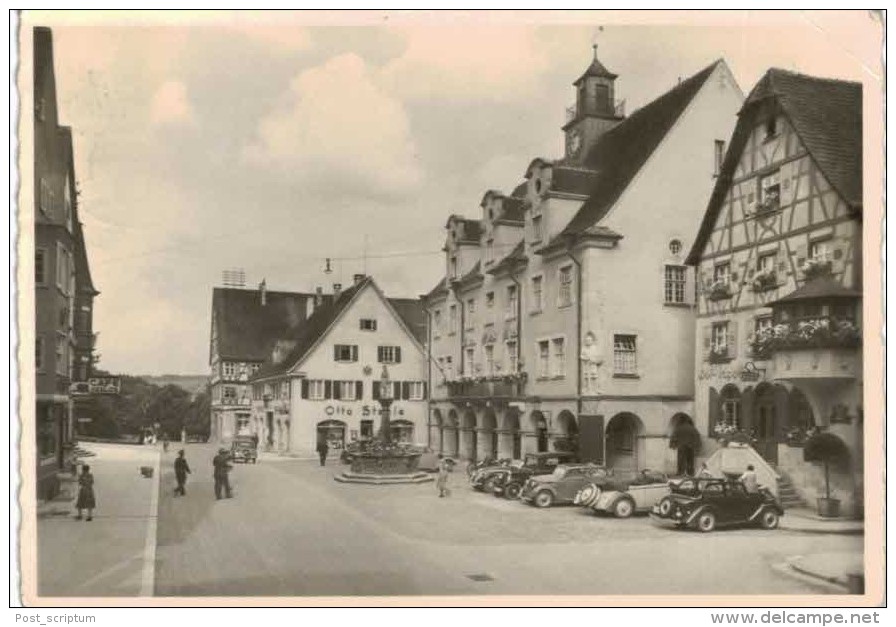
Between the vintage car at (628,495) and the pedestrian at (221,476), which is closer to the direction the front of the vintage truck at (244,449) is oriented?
the pedestrian

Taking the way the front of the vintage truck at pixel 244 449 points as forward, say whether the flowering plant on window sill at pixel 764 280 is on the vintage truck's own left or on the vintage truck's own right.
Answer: on the vintage truck's own left

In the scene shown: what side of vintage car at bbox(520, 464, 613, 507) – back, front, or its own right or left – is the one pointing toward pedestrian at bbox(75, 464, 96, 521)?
front

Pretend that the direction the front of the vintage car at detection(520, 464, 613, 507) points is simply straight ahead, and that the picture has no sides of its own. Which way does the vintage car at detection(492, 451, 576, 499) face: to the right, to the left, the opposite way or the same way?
the same way

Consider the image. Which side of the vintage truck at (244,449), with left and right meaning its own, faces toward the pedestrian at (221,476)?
front

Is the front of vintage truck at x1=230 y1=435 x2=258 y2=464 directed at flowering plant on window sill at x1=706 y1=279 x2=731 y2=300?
no

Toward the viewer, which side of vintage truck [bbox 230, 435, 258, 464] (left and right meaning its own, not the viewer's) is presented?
front

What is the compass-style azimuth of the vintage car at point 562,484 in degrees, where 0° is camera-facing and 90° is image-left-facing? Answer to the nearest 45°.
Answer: approximately 45°

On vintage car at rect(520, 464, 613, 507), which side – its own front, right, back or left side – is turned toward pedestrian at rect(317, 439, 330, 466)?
right
